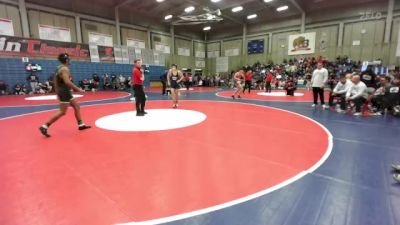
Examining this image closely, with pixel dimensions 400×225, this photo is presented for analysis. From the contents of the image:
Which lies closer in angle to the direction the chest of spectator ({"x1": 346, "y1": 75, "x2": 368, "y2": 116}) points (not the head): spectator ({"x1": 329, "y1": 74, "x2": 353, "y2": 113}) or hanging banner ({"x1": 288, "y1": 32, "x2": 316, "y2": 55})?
the spectator

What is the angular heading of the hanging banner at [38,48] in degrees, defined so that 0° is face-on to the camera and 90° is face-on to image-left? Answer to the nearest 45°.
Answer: approximately 315°

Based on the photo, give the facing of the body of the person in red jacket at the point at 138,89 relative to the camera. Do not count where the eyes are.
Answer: to the viewer's right

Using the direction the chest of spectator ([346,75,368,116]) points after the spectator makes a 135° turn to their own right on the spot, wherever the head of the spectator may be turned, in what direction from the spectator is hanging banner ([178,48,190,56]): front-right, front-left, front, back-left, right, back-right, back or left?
front-left

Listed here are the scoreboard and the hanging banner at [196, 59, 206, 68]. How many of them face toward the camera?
2

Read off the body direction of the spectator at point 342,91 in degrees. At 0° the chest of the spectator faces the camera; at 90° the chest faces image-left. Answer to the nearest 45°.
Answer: approximately 45°

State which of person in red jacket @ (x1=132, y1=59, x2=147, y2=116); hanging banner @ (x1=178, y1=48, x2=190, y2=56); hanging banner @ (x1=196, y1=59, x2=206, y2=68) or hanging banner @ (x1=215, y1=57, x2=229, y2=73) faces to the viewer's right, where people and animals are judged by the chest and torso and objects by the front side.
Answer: the person in red jacket

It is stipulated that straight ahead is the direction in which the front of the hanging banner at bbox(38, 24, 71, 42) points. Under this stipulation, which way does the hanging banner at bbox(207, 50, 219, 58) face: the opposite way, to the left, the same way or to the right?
to the right

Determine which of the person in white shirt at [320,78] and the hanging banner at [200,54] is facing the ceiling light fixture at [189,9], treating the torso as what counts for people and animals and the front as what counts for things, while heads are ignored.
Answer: the hanging banner

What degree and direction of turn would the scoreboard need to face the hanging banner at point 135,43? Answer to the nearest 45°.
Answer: approximately 45° to its right

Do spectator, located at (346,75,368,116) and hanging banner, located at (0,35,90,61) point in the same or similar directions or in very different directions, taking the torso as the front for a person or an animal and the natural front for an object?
very different directions

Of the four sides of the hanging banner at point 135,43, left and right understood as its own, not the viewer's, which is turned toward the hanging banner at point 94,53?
right

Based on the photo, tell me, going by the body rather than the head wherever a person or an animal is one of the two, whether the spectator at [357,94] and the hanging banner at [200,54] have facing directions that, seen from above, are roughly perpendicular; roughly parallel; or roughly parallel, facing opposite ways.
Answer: roughly perpendicular
